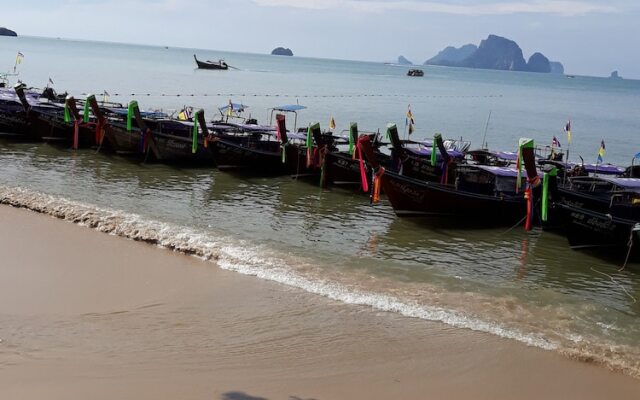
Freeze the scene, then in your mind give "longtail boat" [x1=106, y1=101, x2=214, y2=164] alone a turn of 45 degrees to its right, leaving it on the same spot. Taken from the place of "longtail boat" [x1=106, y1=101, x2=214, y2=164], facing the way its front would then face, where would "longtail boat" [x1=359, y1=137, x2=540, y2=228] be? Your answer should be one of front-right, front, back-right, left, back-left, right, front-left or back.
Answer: back-left

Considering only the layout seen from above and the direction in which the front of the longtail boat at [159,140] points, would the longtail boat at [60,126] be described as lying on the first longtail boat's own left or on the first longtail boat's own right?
on the first longtail boat's own right

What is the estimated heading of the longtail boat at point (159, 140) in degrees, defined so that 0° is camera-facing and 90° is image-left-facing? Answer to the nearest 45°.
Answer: approximately 45°

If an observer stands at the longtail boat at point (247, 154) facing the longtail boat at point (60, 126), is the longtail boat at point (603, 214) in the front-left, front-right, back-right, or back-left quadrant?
back-left

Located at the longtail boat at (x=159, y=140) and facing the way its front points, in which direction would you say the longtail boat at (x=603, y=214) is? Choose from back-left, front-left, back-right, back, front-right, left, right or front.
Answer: left
